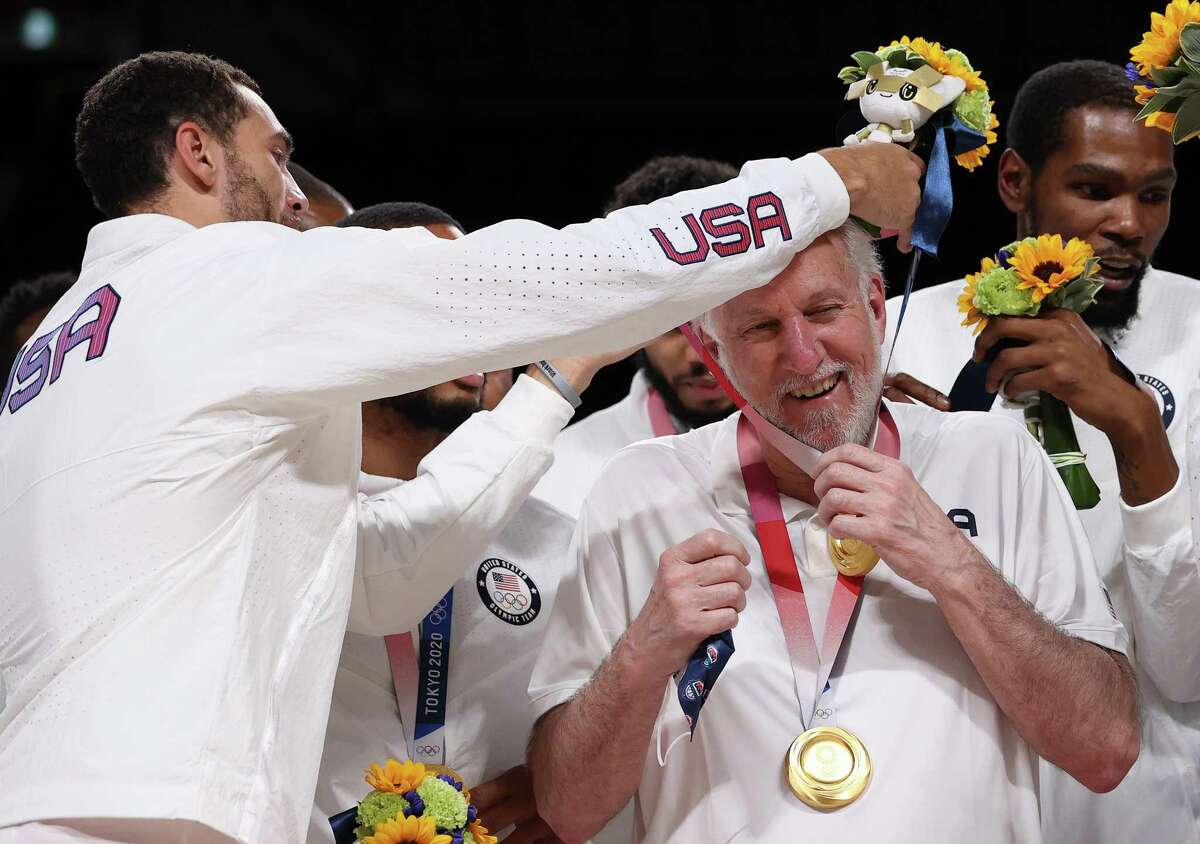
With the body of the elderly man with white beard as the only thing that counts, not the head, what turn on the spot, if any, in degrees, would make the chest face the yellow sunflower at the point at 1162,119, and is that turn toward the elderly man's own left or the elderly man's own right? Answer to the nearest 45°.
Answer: approximately 135° to the elderly man's own left

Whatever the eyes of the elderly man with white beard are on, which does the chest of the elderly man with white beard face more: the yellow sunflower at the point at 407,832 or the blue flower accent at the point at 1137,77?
the yellow sunflower

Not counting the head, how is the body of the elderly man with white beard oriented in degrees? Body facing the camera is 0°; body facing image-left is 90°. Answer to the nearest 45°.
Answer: approximately 0°

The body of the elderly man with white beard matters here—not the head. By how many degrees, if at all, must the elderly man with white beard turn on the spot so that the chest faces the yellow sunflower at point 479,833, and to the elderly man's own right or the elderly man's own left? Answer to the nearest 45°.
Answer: approximately 90° to the elderly man's own right

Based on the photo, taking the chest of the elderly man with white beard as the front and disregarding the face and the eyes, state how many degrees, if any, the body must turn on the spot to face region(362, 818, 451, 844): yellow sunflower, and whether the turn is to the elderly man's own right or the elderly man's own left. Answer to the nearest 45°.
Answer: approximately 90° to the elderly man's own right

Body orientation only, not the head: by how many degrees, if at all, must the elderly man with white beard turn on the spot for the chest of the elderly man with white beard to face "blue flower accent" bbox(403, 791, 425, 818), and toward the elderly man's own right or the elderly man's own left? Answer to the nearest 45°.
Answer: approximately 90° to the elderly man's own right

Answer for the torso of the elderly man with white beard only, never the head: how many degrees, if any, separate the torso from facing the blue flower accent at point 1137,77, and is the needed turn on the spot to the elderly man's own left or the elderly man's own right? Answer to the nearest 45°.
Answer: approximately 135° to the elderly man's own left
